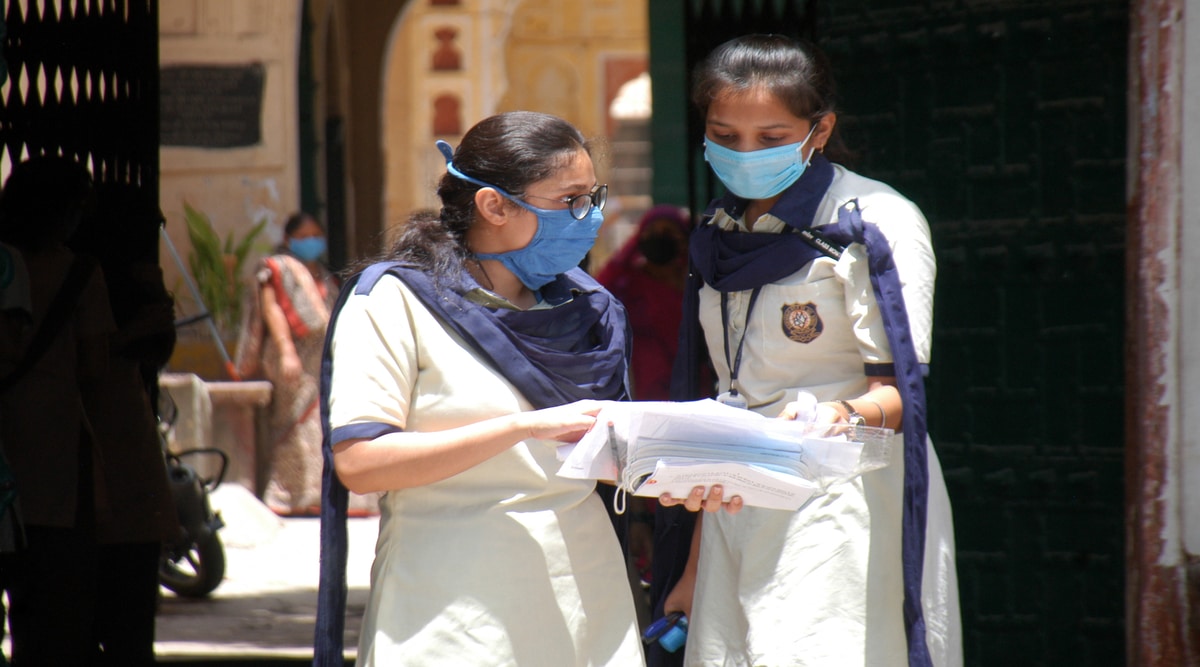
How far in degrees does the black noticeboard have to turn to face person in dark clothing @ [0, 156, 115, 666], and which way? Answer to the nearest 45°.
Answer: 0° — it already faces them

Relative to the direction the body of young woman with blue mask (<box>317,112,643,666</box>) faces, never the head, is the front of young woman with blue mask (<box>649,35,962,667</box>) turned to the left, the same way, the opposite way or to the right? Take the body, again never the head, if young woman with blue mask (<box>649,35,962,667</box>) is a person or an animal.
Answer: to the right

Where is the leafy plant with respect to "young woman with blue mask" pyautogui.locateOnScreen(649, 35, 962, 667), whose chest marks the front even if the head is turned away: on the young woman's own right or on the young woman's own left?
on the young woman's own right

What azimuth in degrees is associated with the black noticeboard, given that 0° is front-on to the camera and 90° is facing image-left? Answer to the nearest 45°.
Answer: approximately 0°

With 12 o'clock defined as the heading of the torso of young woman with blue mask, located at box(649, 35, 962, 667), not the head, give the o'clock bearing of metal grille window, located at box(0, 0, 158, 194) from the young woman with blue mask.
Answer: The metal grille window is roughly at 3 o'clock from the young woman with blue mask.

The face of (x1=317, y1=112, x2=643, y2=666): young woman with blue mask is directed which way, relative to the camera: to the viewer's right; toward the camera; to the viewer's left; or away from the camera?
to the viewer's right
